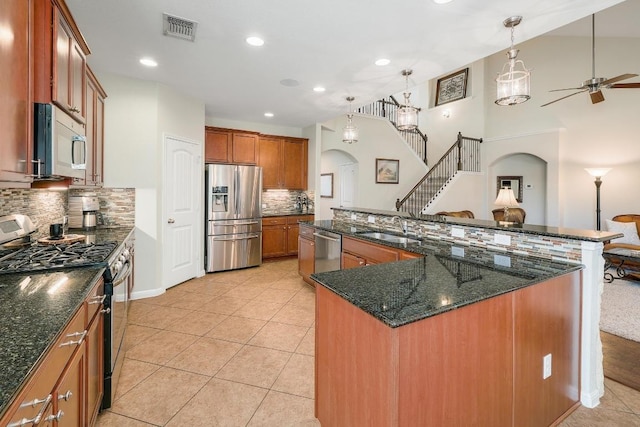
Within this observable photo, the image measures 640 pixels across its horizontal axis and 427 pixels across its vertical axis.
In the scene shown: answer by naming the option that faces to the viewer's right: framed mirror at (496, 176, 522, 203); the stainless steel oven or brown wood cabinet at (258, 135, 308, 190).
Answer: the stainless steel oven

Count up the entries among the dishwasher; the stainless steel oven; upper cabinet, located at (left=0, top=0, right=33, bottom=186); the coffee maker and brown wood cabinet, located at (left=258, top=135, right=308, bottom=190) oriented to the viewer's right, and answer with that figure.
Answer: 3

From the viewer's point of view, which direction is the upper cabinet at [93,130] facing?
to the viewer's right

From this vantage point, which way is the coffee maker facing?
to the viewer's right
